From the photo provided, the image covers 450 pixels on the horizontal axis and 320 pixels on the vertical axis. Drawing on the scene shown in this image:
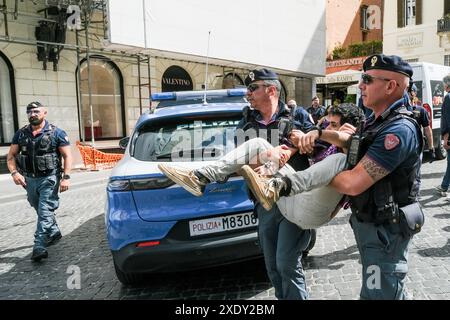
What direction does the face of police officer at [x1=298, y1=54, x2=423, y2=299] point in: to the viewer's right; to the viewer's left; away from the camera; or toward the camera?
to the viewer's left

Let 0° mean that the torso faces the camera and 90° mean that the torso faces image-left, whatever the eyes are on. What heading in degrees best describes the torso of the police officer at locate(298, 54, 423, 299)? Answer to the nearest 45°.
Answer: approximately 90°

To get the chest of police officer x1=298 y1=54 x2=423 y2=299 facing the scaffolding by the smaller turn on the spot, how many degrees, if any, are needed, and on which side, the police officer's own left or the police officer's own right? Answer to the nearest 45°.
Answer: approximately 45° to the police officer's own right

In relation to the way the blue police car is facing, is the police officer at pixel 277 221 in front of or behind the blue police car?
behind
